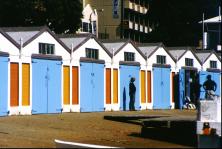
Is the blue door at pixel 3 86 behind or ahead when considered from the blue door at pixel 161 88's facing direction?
ahead

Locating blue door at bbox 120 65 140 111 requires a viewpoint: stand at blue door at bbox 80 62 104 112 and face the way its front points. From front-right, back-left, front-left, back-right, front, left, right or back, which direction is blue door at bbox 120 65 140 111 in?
back-left

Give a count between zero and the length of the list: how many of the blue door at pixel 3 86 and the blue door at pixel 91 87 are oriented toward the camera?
2

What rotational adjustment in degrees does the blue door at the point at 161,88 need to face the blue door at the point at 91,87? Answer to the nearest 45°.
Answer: approximately 45° to its right

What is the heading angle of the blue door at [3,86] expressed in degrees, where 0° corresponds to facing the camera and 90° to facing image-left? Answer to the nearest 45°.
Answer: approximately 0°

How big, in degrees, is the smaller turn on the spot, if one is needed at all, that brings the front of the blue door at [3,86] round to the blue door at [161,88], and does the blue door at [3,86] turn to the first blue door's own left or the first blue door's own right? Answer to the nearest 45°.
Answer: approximately 135° to the first blue door's own left

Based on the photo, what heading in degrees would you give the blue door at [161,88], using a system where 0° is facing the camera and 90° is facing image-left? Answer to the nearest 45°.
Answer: approximately 0°

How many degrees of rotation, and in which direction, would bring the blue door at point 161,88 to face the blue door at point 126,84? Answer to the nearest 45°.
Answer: approximately 45° to its right

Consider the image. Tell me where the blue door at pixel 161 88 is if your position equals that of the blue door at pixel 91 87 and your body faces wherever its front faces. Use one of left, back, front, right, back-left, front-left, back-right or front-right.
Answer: back-left

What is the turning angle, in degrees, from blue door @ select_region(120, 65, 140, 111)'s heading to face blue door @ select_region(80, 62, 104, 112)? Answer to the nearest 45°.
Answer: approximately 45° to its right

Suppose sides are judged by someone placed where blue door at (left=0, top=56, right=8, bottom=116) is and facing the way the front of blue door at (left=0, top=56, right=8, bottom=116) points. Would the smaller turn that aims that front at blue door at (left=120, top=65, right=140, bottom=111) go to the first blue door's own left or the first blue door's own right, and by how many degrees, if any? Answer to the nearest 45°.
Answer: approximately 135° to the first blue door's own left
